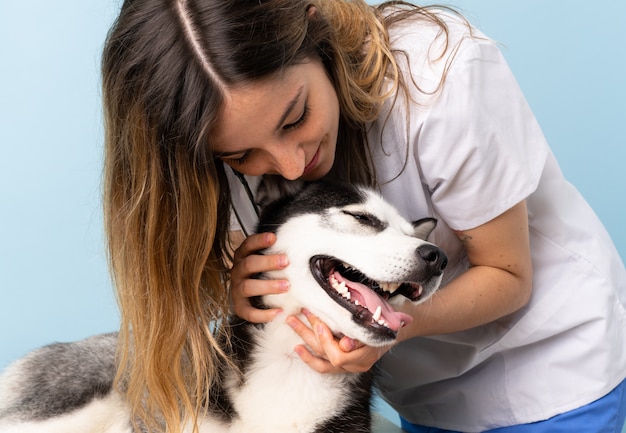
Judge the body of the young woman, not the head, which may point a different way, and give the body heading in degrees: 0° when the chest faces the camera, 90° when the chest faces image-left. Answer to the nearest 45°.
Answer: approximately 45°

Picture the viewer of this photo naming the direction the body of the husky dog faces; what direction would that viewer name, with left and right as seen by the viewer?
facing the viewer and to the right of the viewer
